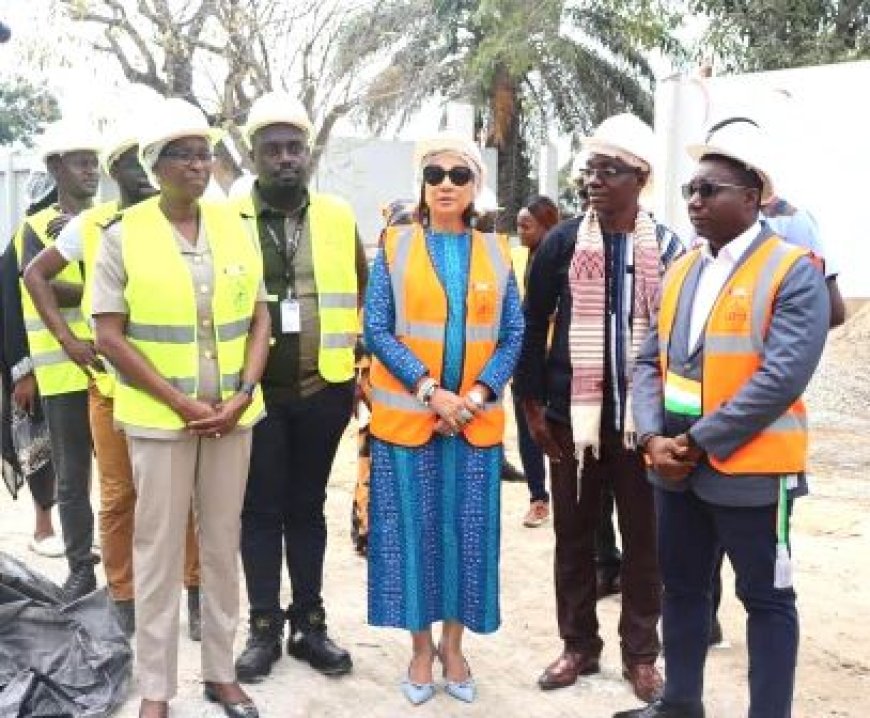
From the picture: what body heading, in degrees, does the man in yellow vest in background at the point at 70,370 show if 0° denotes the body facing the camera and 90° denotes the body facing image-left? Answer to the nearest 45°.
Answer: approximately 315°

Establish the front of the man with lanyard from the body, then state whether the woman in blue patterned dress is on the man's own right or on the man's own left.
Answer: on the man's own left

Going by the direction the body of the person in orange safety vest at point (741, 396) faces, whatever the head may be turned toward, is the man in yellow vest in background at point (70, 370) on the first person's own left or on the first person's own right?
on the first person's own right

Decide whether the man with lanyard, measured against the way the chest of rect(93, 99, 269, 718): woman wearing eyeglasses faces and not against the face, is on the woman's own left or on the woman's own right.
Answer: on the woman's own left

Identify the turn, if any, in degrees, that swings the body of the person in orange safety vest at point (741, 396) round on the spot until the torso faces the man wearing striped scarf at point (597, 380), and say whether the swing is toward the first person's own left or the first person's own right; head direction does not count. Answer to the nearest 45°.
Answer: approximately 90° to the first person's own right
